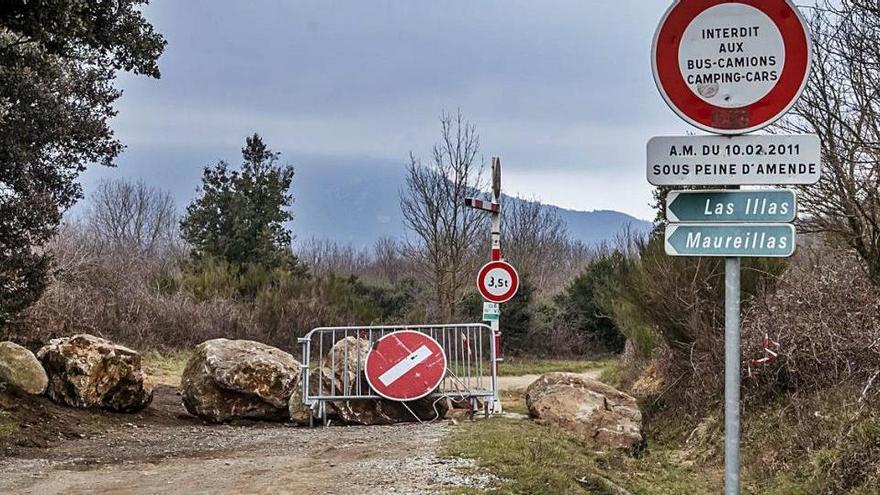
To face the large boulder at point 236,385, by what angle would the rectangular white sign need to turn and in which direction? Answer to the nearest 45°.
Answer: approximately 135° to its right

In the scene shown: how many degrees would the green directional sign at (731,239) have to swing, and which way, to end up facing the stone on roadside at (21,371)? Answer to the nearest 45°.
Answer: approximately 135° to its right

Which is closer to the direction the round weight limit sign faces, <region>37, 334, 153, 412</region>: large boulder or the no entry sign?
the no entry sign

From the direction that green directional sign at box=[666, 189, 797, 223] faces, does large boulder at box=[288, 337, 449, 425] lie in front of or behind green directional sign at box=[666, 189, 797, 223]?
behind

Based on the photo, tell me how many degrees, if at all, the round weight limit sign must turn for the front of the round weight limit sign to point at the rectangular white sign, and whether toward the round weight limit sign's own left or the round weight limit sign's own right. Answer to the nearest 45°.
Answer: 0° — it already faces it

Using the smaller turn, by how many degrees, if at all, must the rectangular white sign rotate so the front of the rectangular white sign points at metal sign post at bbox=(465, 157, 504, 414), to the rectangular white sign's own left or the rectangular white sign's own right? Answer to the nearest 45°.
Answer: approximately 180°

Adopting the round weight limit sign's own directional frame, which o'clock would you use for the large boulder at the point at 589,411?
The large boulder is roughly at 11 o'clock from the round weight limit sign.

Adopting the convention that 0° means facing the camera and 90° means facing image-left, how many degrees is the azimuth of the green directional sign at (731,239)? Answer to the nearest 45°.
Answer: approximately 0°

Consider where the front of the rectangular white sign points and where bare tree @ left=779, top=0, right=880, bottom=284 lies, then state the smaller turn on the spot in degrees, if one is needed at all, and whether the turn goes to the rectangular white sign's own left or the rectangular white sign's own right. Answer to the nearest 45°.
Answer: approximately 180°

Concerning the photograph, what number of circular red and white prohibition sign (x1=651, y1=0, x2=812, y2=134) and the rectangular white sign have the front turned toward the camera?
2
